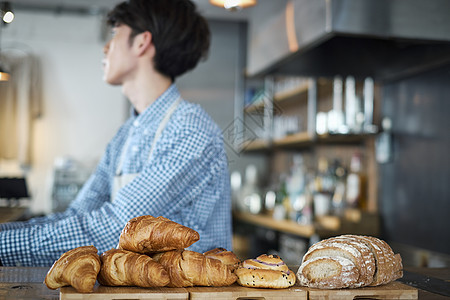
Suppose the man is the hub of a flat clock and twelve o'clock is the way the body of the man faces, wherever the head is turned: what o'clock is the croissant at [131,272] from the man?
The croissant is roughly at 9 o'clock from the man.

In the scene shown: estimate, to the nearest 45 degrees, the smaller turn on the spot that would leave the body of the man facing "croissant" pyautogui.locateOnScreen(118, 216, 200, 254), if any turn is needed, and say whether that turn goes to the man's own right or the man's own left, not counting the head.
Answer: approximately 90° to the man's own left

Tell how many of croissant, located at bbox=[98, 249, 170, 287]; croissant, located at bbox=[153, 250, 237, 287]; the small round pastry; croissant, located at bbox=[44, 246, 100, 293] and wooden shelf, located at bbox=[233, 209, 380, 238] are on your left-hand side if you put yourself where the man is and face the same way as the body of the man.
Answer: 4

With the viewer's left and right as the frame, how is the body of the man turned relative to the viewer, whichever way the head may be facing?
facing to the left of the viewer

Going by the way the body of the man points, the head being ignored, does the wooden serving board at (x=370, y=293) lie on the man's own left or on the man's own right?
on the man's own left

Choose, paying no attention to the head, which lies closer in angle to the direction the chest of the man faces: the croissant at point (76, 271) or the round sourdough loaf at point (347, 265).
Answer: the croissant

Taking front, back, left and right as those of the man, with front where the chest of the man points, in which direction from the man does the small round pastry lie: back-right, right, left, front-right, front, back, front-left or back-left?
left

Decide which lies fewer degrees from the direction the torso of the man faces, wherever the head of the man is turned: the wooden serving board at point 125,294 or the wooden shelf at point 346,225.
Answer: the wooden serving board

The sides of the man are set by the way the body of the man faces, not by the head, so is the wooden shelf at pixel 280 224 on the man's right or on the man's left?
on the man's right

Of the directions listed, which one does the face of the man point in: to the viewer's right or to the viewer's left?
to the viewer's left

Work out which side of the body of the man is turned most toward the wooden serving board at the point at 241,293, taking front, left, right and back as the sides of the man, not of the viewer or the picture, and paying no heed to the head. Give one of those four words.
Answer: left

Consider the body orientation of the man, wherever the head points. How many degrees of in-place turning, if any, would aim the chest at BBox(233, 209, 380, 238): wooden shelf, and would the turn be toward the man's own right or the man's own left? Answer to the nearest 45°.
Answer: approximately 135° to the man's own right

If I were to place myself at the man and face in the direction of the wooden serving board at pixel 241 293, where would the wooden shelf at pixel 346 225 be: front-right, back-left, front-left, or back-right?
back-left
